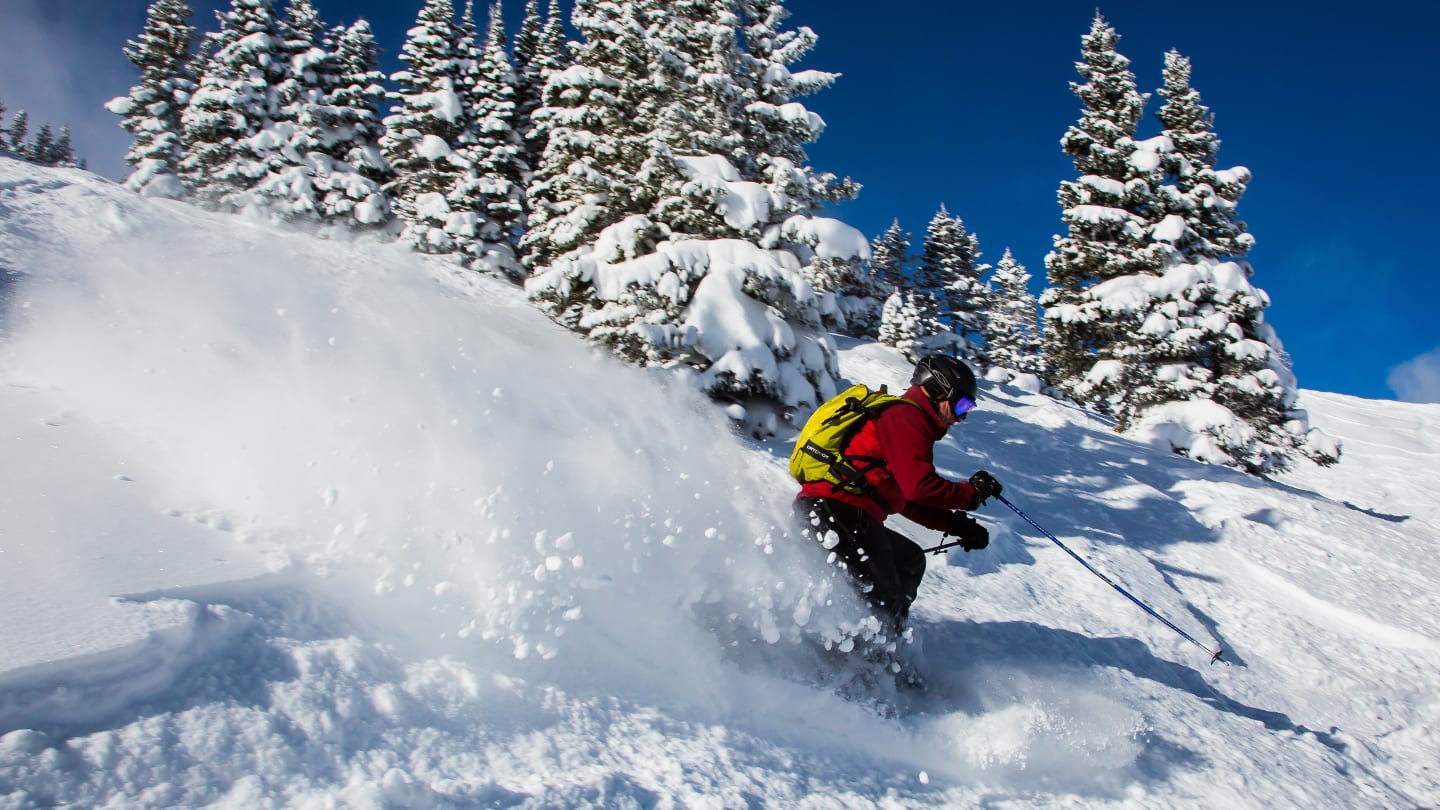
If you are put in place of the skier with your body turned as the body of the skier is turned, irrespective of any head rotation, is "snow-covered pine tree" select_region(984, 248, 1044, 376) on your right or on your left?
on your left

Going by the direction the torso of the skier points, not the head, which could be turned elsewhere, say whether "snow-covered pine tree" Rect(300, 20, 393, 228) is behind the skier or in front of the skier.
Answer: behind

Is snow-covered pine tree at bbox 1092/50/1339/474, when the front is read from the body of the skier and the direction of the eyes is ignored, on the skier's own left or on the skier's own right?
on the skier's own left

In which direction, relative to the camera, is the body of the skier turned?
to the viewer's right

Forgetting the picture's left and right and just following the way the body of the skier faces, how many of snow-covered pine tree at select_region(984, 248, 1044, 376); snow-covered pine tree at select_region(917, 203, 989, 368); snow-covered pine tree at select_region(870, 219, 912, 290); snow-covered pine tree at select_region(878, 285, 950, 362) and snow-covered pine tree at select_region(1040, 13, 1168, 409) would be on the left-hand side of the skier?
5

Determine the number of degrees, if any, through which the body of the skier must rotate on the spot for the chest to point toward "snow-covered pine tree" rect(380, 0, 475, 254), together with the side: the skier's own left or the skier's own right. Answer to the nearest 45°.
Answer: approximately 135° to the skier's own left

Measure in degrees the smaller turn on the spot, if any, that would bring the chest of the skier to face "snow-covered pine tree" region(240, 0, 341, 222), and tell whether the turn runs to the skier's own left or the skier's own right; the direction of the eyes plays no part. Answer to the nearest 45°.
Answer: approximately 135° to the skier's own left

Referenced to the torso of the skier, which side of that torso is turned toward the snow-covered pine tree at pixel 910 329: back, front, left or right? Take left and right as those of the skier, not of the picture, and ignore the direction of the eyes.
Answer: left

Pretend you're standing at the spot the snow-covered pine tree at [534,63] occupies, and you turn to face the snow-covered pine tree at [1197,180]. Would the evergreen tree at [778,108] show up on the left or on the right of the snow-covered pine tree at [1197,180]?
right

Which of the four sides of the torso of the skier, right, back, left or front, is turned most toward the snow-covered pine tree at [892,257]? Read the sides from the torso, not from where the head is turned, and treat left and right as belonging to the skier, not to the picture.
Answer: left

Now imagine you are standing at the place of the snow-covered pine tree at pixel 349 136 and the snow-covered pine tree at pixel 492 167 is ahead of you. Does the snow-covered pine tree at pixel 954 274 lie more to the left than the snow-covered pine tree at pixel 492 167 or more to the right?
left

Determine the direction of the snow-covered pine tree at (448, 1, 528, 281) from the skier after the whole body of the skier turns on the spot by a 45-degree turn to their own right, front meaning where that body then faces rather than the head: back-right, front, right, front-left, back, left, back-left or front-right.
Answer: back
